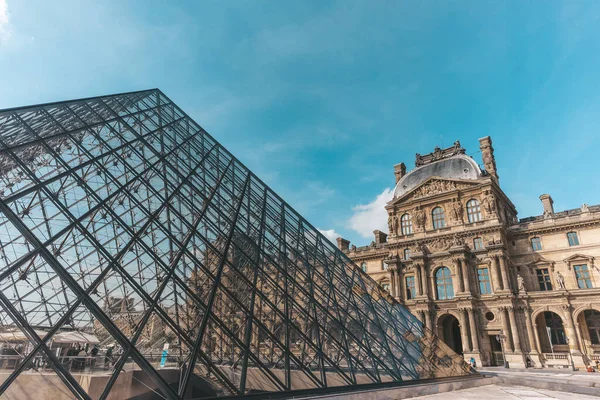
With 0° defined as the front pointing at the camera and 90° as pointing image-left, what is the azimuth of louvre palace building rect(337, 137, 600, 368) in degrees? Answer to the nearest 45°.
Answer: approximately 45°
